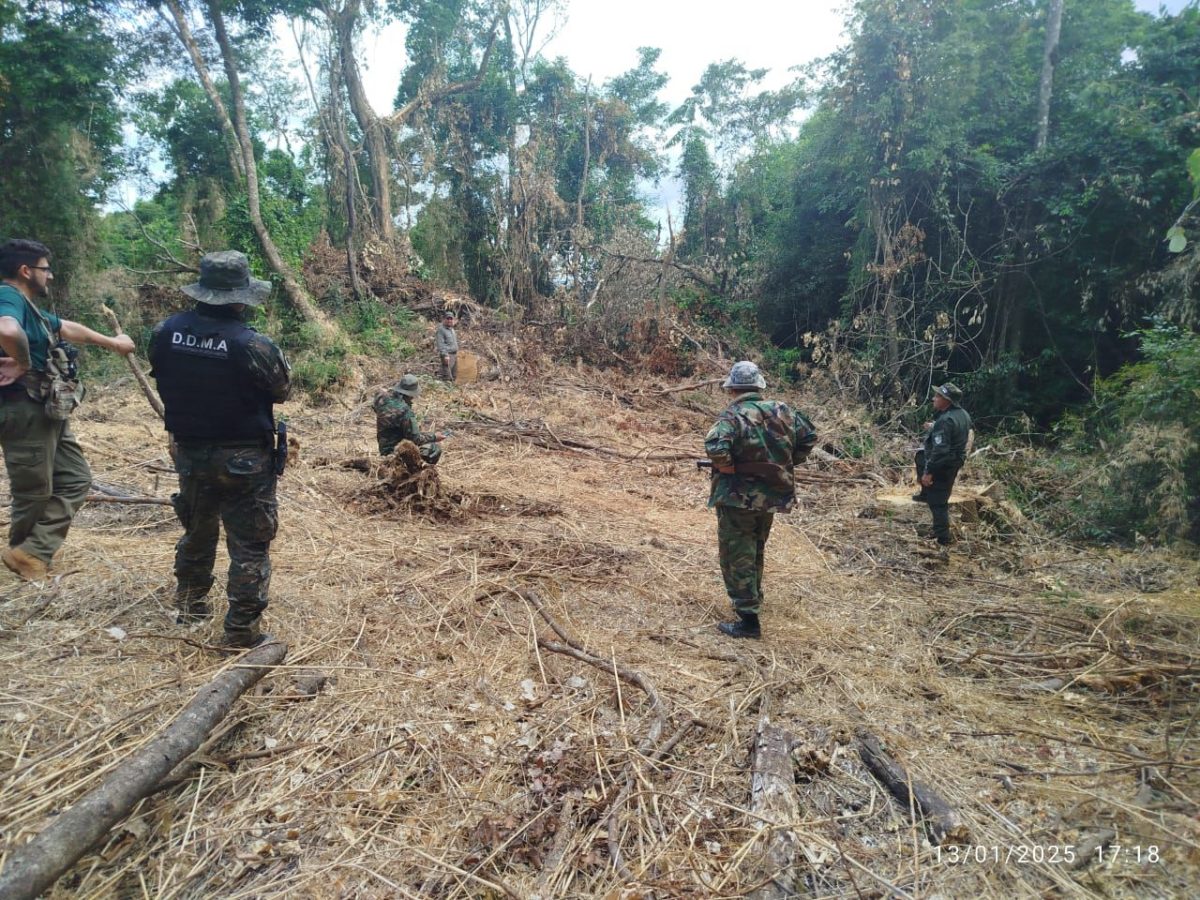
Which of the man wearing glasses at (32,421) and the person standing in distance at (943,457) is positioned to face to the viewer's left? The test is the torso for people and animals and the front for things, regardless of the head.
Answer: the person standing in distance

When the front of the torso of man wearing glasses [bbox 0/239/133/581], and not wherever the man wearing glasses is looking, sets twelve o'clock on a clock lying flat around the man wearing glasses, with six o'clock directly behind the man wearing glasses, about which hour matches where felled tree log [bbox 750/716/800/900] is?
The felled tree log is roughly at 2 o'clock from the man wearing glasses.

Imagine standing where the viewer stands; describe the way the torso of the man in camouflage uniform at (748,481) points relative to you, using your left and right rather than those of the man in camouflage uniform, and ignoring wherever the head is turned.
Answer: facing away from the viewer and to the left of the viewer

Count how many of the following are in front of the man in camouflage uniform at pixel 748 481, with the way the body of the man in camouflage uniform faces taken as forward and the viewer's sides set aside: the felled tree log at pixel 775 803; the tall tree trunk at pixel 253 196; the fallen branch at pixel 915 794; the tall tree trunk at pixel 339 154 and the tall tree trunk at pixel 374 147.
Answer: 3

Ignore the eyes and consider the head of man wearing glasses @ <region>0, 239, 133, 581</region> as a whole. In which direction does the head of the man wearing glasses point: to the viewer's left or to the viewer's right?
to the viewer's right

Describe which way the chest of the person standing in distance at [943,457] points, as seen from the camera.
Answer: to the viewer's left

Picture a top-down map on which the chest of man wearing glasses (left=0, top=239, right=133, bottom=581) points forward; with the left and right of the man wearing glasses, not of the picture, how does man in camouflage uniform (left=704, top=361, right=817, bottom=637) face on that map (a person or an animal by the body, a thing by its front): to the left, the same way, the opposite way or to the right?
to the left

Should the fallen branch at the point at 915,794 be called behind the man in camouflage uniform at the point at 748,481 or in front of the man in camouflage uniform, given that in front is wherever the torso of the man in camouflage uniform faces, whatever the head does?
behind

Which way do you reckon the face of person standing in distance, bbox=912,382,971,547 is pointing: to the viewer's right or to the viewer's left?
to the viewer's left

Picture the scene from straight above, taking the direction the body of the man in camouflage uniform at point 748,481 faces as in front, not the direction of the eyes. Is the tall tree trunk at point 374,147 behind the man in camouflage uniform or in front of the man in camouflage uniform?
in front

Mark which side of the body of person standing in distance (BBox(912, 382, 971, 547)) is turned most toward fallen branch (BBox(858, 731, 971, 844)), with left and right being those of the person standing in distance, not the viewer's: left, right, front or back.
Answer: left

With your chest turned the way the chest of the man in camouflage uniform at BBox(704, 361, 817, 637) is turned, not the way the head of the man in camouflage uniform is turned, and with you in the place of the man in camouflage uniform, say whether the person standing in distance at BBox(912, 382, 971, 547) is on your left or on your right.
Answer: on your right

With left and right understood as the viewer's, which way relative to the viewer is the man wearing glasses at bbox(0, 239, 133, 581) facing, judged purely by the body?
facing to the right of the viewer
